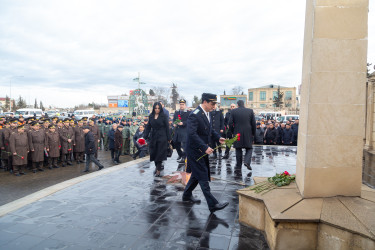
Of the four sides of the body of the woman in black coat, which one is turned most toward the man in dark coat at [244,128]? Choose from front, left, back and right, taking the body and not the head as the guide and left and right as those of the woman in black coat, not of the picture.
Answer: left

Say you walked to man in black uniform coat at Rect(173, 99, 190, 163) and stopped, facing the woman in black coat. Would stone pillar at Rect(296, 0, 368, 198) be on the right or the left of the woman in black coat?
left

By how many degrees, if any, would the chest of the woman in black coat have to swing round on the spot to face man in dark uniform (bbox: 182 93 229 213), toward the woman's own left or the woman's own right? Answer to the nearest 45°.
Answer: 0° — they already face them

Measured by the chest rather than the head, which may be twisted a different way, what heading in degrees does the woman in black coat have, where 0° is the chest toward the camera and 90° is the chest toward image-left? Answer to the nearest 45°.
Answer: approximately 0°
